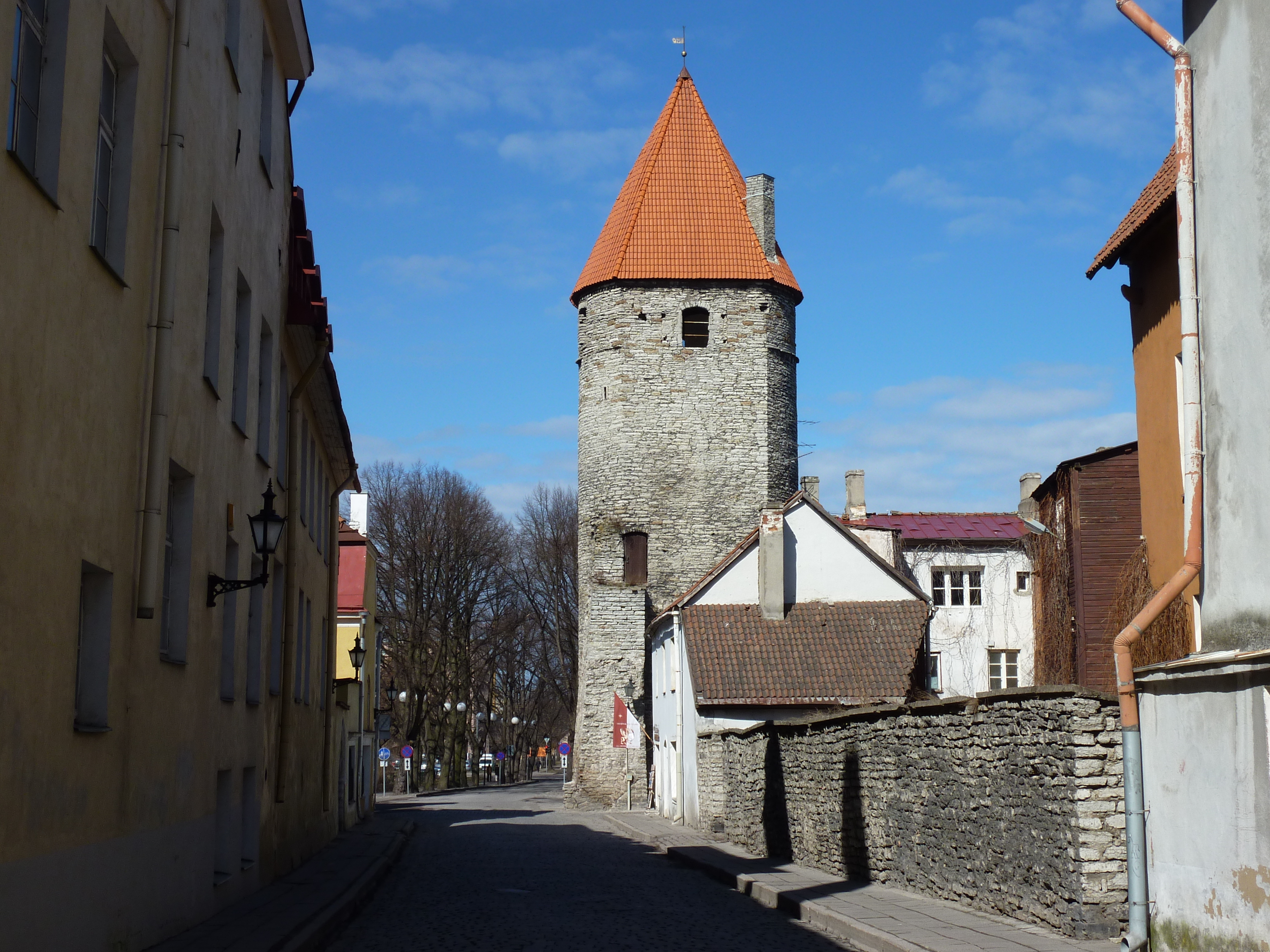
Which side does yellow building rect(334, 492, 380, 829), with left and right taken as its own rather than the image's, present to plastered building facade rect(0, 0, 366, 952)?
right

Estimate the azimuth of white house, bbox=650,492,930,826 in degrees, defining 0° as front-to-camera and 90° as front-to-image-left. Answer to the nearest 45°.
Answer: approximately 90°

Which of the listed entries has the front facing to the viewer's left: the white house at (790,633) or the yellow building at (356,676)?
the white house

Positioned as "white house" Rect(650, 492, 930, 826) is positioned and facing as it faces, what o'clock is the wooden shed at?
The wooden shed is roughly at 8 o'clock from the white house.

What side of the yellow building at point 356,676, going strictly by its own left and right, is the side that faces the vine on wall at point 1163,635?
right

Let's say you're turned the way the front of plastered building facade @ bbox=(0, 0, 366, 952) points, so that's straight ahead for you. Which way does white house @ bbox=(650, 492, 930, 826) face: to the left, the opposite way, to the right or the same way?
the opposite way

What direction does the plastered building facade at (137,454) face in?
to the viewer's right

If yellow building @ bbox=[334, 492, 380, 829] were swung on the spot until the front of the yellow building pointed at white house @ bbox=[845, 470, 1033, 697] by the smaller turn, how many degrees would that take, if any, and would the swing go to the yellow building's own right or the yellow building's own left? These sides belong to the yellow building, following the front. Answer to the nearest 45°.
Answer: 0° — it already faces it

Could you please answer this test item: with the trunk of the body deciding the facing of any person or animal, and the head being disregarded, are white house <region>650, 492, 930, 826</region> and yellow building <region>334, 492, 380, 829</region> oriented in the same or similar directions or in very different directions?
very different directions

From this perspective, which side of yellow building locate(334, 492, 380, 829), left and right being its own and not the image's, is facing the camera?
right
